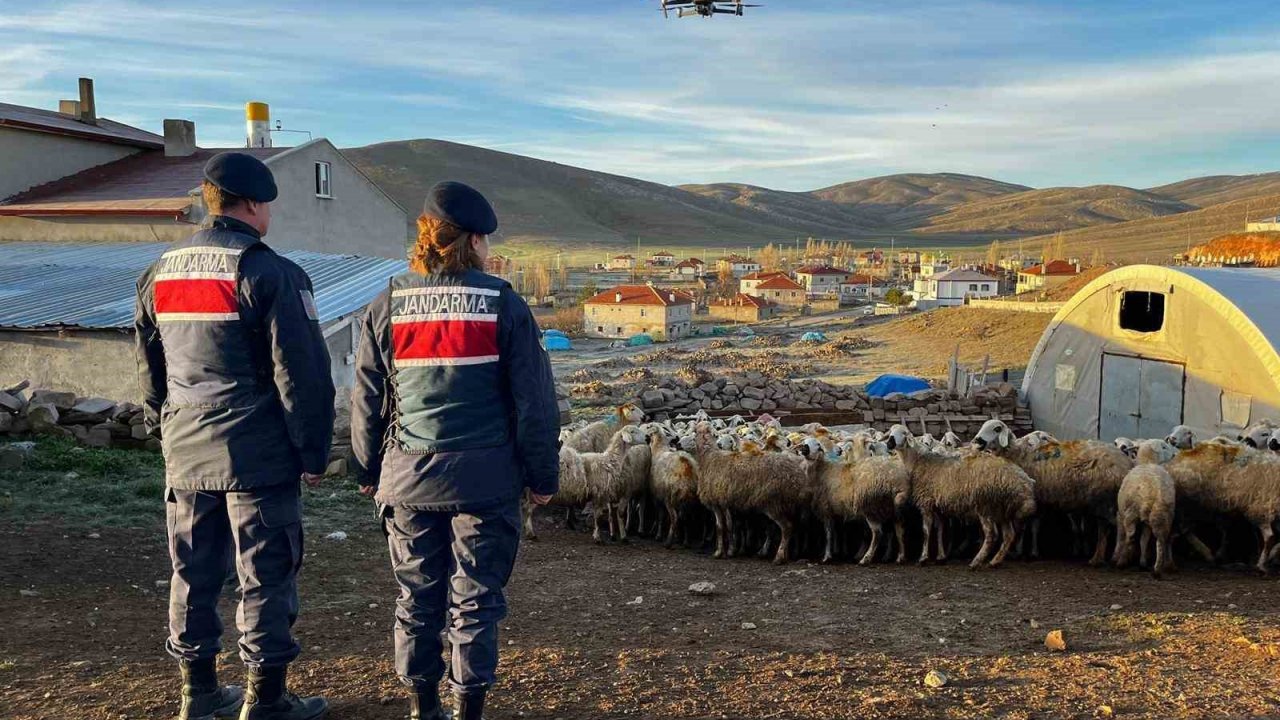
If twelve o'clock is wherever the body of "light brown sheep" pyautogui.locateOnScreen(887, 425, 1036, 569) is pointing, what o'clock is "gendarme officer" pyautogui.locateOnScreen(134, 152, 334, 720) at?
The gendarme officer is roughly at 10 o'clock from the light brown sheep.

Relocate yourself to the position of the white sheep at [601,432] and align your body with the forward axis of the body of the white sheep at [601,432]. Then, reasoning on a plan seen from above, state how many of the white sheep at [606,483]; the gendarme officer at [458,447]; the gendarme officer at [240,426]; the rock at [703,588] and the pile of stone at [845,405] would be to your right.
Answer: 4

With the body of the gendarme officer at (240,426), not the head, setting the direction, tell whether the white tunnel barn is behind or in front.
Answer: in front

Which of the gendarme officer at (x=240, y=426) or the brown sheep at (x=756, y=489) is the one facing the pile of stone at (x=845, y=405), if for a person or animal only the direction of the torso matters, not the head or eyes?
the gendarme officer

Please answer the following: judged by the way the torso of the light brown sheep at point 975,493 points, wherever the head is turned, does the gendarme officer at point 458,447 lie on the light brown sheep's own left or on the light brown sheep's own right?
on the light brown sheep's own left

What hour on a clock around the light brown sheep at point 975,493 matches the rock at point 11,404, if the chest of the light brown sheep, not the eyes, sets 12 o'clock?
The rock is roughly at 12 o'clock from the light brown sheep.

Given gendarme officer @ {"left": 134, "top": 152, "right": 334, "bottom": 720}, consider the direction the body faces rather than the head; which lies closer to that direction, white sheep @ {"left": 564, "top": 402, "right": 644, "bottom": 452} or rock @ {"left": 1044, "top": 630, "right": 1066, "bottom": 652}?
the white sheep

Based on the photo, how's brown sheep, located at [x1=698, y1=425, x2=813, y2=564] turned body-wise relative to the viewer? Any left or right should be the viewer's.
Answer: facing to the left of the viewer

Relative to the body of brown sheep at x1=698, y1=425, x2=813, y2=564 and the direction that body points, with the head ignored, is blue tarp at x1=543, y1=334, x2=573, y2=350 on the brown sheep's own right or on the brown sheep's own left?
on the brown sheep's own right

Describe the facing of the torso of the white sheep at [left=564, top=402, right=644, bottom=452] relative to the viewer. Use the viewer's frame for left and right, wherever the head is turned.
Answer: facing to the right of the viewer

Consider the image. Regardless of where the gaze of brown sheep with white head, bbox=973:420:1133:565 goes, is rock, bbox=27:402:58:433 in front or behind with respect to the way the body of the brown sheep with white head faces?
in front

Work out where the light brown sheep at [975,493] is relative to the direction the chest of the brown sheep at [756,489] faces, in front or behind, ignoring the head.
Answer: behind

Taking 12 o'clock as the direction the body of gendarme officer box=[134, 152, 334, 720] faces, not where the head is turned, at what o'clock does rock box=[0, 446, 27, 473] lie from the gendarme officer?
The rock is roughly at 10 o'clock from the gendarme officer.

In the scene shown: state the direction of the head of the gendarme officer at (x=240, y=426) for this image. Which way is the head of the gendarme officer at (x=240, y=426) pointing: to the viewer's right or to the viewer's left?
to the viewer's right

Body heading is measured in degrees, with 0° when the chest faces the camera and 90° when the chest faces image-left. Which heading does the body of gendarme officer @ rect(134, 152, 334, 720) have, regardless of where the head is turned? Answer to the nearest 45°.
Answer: approximately 225°

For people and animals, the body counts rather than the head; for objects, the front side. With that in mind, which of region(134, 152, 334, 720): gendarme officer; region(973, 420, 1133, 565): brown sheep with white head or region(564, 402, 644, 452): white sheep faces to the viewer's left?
region(973, 420, 1133, 565): brown sheep with white head
